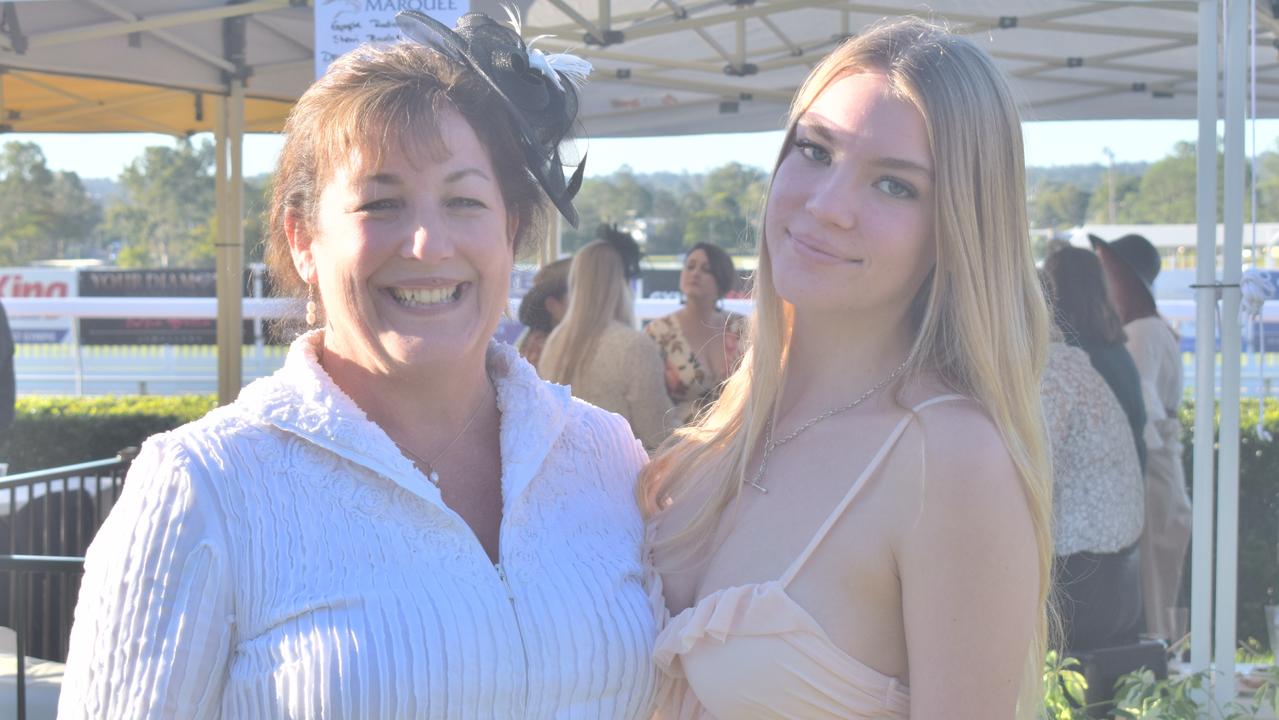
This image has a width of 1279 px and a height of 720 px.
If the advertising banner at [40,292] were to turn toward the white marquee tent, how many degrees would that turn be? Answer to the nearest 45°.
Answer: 0° — it already faces it

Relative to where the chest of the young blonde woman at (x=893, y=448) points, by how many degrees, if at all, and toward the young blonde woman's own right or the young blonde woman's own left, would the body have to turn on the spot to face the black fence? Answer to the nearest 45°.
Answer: approximately 90° to the young blonde woman's own right

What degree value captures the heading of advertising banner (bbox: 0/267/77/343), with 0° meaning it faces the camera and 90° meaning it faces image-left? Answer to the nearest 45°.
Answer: approximately 0°

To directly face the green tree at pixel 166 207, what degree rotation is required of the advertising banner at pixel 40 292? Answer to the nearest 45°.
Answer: approximately 180°

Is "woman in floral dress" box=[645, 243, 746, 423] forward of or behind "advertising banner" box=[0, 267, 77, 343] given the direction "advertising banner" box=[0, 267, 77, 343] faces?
forward

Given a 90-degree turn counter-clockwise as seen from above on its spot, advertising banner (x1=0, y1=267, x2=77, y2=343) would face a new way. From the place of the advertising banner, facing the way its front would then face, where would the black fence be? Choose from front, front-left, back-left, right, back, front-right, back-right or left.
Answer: right

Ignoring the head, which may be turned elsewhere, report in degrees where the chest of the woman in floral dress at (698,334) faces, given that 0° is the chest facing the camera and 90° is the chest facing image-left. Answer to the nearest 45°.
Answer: approximately 0°

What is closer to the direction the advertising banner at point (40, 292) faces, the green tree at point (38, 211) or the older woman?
the older woman
